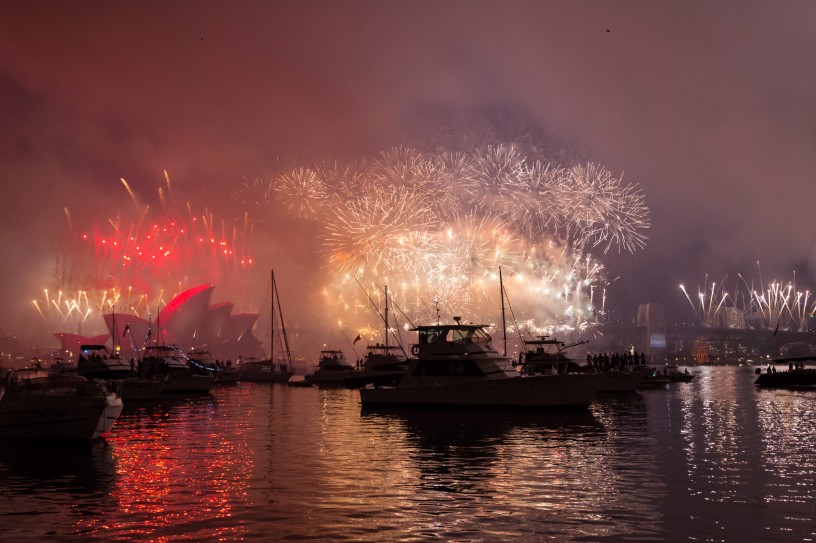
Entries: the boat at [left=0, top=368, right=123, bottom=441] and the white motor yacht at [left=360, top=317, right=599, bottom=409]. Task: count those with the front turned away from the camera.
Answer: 0
